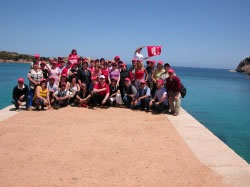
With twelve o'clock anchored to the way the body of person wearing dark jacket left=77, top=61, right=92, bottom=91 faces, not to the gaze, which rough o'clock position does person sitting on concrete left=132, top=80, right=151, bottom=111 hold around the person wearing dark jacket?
The person sitting on concrete is roughly at 10 o'clock from the person wearing dark jacket.

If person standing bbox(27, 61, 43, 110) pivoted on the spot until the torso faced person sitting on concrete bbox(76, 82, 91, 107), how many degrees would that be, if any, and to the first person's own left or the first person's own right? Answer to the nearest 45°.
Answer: approximately 90° to the first person's own left

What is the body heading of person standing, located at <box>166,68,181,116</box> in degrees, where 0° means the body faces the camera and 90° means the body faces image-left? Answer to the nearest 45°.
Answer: approximately 45°

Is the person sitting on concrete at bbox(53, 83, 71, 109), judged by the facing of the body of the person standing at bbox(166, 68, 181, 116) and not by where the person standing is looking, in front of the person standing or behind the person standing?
in front

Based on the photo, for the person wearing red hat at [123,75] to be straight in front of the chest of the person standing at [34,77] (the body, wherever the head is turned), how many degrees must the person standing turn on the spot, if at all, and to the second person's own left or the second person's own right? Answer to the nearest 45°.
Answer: approximately 90° to the second person's own left

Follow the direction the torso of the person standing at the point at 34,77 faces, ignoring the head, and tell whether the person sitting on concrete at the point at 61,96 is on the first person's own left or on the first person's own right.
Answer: on the first person's own left

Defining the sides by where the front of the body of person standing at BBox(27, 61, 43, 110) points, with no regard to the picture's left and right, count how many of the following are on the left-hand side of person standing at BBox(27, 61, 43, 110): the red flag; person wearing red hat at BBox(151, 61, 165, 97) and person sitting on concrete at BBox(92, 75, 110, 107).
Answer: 3

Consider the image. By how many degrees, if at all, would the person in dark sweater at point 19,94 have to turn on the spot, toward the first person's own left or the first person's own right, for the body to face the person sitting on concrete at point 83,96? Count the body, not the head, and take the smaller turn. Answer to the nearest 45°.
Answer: approximately 90° to the first person's own left

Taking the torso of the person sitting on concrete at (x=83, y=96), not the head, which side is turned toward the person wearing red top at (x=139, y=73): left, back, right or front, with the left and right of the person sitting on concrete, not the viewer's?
left

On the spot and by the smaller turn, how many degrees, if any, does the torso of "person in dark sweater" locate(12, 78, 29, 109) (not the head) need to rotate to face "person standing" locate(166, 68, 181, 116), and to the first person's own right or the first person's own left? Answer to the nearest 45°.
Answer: approximately 90° to the first person's own left
